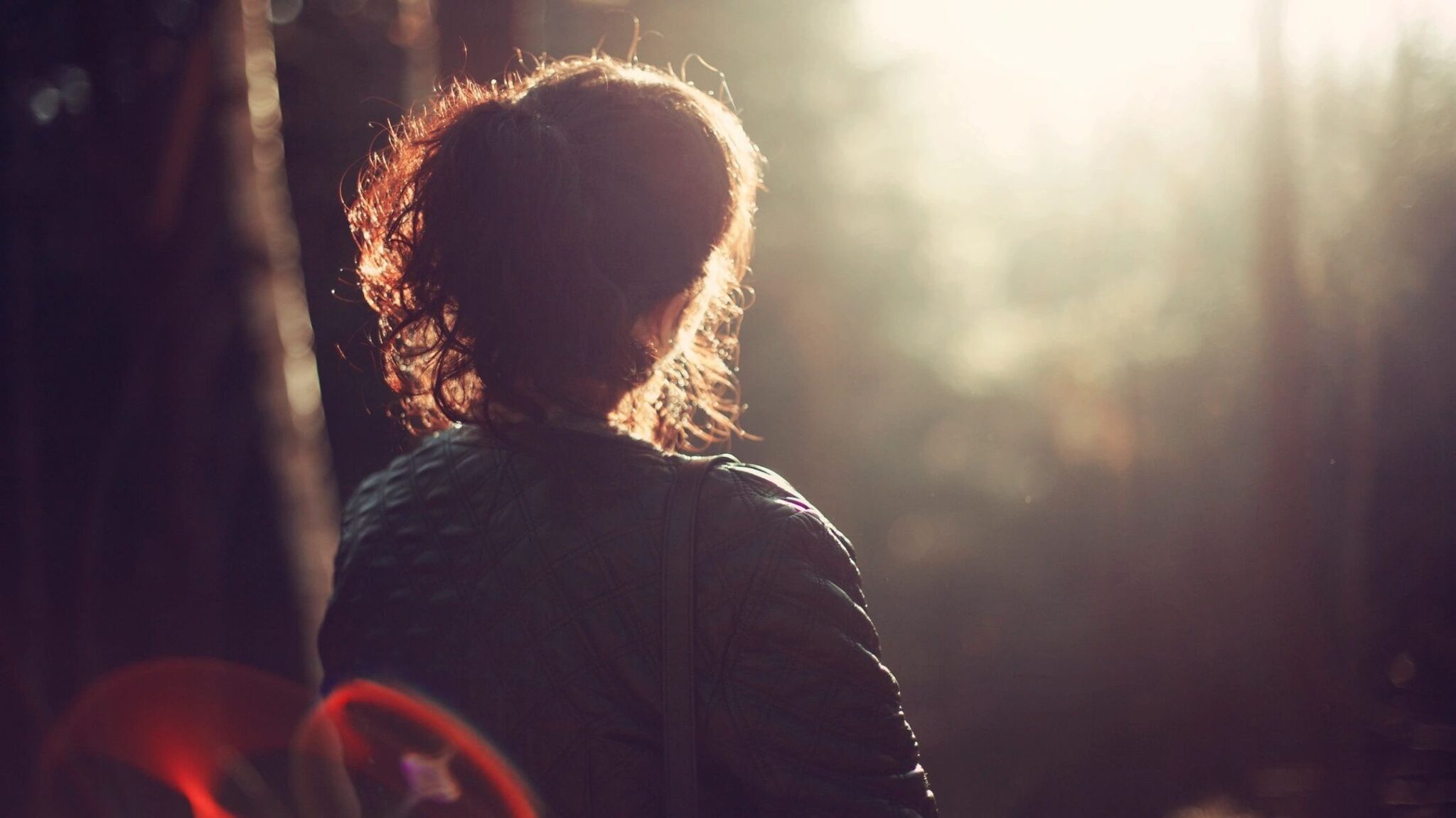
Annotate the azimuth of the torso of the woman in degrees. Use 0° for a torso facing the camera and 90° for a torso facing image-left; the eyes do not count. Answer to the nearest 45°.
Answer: approximately 225°

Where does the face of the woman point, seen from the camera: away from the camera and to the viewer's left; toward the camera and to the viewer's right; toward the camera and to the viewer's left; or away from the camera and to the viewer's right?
away from the camera and to the viewer's right
